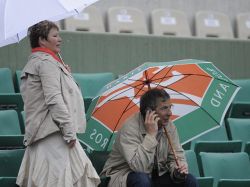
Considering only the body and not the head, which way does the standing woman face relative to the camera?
to the viewer's right

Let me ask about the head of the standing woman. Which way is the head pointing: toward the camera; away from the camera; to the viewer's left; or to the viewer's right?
to the viewer's right

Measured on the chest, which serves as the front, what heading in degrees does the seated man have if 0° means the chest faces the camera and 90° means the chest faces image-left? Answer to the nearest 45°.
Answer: approximately 315°
